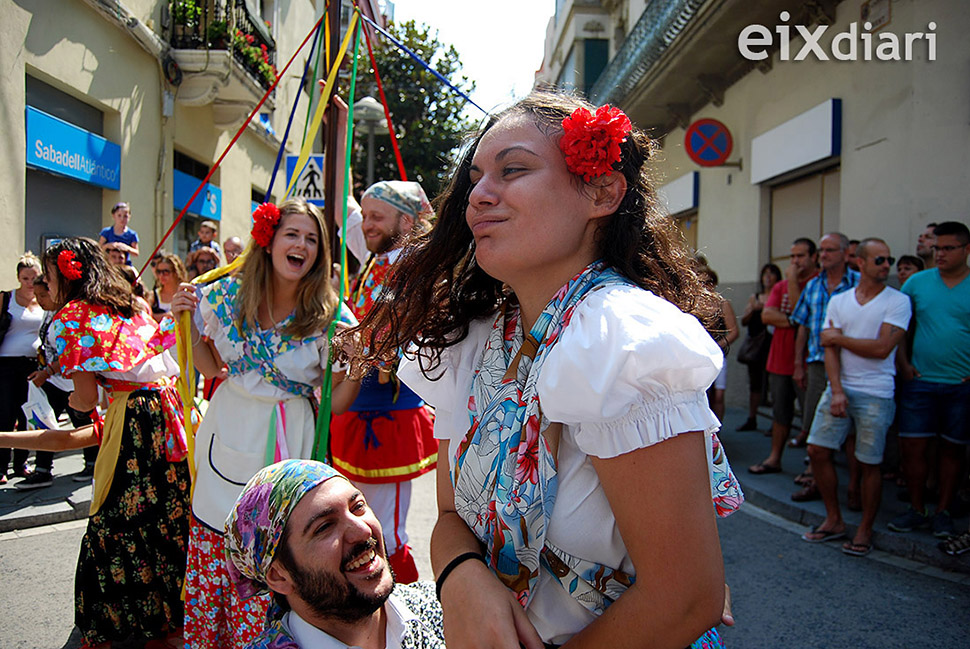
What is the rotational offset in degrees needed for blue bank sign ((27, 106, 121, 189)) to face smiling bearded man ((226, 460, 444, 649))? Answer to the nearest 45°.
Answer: approximately 45° to its right

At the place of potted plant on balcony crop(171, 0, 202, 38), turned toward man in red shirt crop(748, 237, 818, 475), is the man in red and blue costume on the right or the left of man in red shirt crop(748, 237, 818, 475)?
right

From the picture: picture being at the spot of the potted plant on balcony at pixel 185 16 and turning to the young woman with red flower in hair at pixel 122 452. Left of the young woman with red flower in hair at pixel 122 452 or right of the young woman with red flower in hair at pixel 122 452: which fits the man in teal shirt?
left

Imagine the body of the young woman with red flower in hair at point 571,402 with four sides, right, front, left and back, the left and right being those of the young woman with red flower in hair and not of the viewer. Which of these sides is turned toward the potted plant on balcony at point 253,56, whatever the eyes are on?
right

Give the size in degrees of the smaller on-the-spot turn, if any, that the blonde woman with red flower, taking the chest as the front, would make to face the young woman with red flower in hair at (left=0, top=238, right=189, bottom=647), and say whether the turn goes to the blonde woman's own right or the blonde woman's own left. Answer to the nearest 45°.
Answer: approximately 135° to the blonde woman's own right

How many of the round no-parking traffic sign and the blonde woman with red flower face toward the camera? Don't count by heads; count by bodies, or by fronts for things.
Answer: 2

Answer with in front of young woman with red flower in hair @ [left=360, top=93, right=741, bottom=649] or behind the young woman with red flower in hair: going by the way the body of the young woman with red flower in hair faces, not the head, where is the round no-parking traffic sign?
behind

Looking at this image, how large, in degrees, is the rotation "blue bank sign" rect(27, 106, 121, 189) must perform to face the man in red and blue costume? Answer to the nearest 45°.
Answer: approximately 45° to its right

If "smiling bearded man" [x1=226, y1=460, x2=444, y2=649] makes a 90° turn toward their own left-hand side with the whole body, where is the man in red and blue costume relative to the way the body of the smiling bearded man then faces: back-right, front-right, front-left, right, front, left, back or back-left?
front-left

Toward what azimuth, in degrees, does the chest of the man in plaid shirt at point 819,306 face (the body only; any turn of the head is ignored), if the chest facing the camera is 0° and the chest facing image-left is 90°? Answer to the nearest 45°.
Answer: approximately 45°
